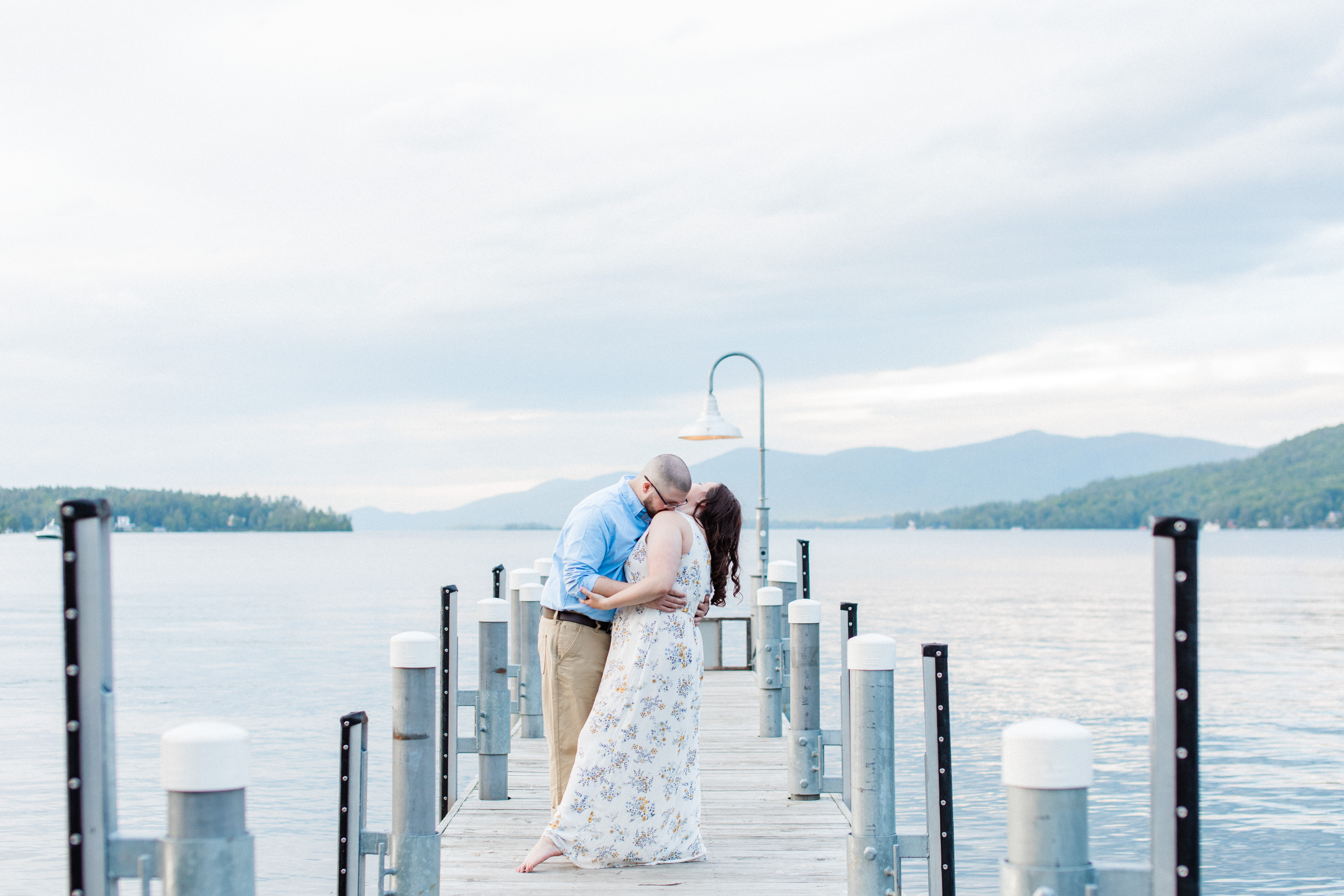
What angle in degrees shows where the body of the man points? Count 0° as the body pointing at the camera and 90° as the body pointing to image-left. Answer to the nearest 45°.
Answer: approximately 270°

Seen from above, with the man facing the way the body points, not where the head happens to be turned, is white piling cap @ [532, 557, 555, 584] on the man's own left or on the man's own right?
on the man's own left

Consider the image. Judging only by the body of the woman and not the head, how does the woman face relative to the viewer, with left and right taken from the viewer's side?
facing to the left of the viewer

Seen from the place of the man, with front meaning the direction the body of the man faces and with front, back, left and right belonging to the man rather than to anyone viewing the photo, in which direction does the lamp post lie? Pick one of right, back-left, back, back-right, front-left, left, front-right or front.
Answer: left

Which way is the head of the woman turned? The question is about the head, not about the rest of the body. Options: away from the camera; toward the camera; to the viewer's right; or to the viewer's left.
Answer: to the viewer's left

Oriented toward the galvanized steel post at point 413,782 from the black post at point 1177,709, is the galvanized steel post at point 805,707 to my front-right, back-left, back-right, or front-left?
front-right

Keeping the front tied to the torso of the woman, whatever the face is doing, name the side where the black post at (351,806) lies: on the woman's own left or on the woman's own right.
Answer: on the woman's own left

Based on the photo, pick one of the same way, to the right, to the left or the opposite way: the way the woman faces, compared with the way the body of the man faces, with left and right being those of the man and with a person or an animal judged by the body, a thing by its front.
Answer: the opposite way

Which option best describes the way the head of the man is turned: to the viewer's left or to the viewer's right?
to the viewer's right
